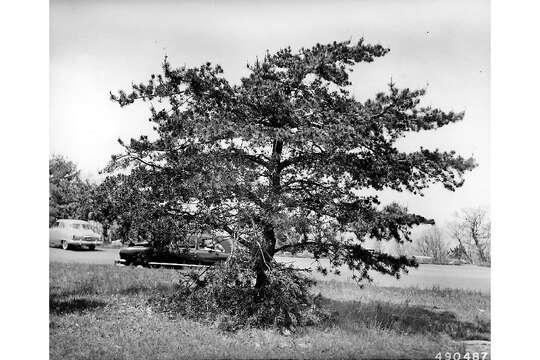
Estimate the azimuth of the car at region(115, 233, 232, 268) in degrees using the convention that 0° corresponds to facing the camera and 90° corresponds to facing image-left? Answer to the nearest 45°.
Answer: approximately 90°

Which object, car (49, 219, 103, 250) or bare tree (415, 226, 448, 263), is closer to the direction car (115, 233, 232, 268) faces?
the car

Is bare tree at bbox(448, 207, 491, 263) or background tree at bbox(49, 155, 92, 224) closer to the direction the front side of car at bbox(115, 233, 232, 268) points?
the background tree

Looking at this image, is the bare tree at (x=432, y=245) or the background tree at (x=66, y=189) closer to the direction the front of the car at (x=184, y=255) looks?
the background tree

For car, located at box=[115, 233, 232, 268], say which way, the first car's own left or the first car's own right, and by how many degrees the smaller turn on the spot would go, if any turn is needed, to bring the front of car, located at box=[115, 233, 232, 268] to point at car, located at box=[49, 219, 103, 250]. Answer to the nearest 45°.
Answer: approximately 45° to the first car's own right

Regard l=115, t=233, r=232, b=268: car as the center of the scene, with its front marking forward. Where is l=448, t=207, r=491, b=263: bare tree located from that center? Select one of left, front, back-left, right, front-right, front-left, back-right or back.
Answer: back

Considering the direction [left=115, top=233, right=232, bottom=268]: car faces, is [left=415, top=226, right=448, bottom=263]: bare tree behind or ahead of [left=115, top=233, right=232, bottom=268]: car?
behind
